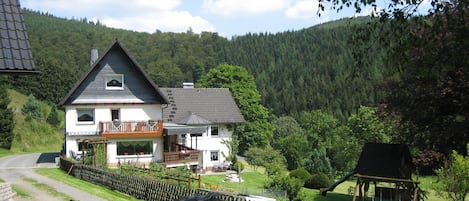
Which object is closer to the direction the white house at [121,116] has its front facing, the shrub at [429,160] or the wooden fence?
the wooden fence

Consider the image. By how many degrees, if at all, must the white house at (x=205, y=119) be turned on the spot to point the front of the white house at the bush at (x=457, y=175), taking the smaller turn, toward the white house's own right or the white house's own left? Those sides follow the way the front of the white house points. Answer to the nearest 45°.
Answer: approximately 45° to the white house's own left

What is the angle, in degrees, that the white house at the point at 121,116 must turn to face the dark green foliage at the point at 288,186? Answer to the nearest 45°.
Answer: approximately 45° to its left

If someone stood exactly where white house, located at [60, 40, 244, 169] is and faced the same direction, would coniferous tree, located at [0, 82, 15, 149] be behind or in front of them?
behind

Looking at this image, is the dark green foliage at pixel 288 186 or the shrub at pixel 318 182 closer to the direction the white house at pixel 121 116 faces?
the dark green foliage

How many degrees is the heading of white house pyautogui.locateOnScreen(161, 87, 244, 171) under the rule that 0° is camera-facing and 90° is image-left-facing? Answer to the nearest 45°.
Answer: approximately 0°

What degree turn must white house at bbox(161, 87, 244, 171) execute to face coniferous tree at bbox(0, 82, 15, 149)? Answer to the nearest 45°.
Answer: approximately 90° to its right

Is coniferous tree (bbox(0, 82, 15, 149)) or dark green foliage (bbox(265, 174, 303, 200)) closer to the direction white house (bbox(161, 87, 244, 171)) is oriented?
the dark green foliage
